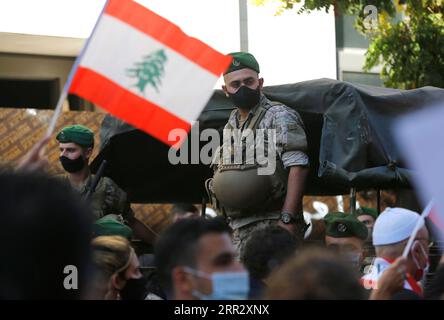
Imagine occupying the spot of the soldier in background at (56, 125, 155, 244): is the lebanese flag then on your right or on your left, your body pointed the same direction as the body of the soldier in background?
on your left

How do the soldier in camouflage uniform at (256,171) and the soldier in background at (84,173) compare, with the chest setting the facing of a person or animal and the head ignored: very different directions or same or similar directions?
same or similar directions

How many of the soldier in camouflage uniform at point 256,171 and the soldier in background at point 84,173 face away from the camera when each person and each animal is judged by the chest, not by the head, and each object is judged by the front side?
0

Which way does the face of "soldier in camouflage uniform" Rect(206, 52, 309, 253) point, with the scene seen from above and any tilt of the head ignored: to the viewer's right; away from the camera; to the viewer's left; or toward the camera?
toward the camera

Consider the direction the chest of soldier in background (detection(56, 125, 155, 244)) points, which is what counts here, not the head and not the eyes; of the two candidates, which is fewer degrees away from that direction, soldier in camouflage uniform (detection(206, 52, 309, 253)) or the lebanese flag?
the lebanese flag

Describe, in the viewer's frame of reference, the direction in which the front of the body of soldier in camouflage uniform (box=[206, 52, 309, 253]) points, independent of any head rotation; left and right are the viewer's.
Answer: facing the viewer and to the left of the viewer

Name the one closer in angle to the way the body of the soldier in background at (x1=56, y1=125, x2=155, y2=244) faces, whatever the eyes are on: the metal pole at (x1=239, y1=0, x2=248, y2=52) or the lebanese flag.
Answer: the lebanese flag

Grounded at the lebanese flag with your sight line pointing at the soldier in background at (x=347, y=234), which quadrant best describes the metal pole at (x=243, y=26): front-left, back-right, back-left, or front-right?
front-left

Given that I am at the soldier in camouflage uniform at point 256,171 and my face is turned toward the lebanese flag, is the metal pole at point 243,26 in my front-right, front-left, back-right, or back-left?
back-right

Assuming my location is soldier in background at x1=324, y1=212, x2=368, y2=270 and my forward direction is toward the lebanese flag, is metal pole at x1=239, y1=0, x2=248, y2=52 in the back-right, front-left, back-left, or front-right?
back-right
